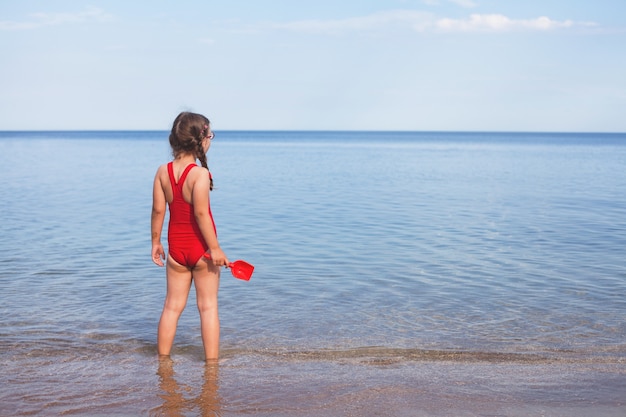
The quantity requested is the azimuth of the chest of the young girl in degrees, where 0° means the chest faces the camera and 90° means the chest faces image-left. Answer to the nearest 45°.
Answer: approximately 225°

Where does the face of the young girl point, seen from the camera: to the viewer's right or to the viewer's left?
to the viewer's right
